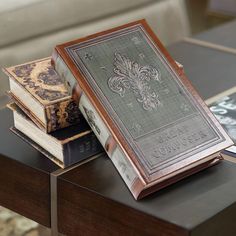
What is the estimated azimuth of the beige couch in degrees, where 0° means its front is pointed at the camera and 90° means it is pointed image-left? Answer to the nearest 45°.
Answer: approximately 315°
